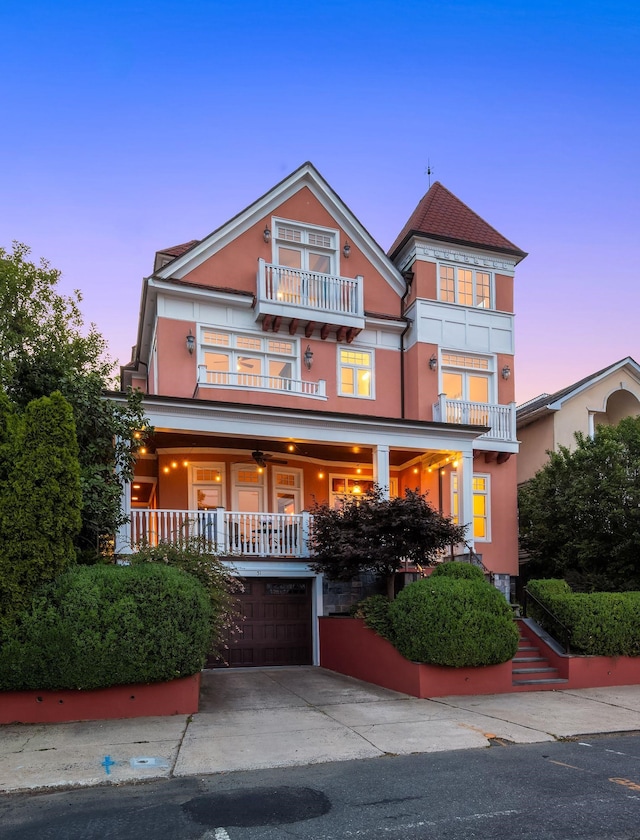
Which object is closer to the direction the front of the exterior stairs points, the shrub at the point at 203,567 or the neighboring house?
the shrub

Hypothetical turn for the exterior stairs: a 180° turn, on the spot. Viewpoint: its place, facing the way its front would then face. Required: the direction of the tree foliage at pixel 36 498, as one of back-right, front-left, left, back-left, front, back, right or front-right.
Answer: back-left

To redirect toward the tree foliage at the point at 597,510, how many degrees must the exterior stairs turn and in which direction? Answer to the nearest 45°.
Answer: approximately 180°

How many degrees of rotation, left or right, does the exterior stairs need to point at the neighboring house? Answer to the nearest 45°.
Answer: approximately 180°

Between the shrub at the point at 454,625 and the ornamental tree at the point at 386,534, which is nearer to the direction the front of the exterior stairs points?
the shrub

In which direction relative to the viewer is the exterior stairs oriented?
toward the camera

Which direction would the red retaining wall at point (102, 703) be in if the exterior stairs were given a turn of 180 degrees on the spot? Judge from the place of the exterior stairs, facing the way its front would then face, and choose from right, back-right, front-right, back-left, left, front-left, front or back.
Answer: back-left

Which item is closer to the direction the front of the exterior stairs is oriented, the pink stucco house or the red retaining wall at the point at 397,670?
the red retaining wall

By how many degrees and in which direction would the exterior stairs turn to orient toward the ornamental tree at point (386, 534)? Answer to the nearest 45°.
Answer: approximately 90° to its right

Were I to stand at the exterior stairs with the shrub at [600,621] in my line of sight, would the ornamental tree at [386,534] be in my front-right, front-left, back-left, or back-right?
back-left
